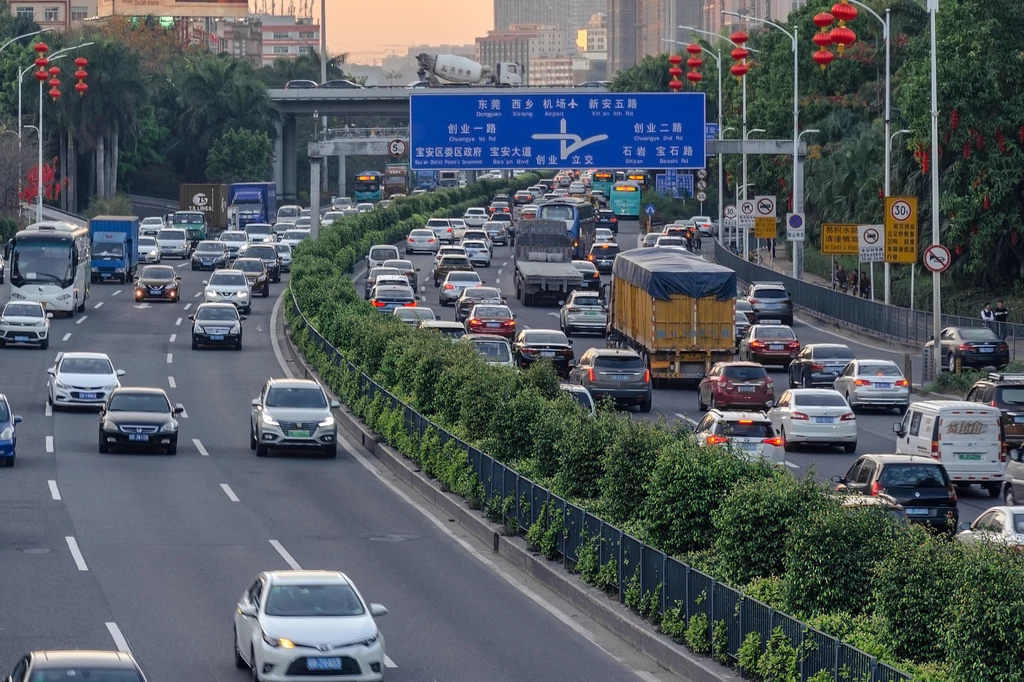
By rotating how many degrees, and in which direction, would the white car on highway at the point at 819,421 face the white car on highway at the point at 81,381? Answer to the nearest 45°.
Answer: approximately 90° to its left

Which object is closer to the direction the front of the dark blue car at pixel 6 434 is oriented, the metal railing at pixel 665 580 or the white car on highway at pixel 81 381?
the metal railing

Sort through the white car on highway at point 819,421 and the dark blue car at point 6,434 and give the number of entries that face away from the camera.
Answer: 1

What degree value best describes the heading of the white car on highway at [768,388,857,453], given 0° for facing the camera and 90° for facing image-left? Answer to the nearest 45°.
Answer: approximately 180°

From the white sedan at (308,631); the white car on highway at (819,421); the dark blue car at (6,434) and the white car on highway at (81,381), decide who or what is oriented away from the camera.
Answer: the white car on highway at (819,421)

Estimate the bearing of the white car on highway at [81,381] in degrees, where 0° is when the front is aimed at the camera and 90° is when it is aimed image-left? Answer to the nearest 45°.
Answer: approximately 0°

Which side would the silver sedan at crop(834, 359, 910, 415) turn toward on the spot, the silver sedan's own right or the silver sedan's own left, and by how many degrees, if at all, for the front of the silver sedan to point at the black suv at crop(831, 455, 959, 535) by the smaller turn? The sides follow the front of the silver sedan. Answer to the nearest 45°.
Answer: approximately 135° to the silver sedan's own left

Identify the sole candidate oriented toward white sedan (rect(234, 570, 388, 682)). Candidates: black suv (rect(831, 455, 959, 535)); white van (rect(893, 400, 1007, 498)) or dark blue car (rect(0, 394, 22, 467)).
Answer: the dark blue car

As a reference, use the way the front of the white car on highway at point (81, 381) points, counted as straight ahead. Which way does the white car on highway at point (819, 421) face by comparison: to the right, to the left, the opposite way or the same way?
the opposite way
